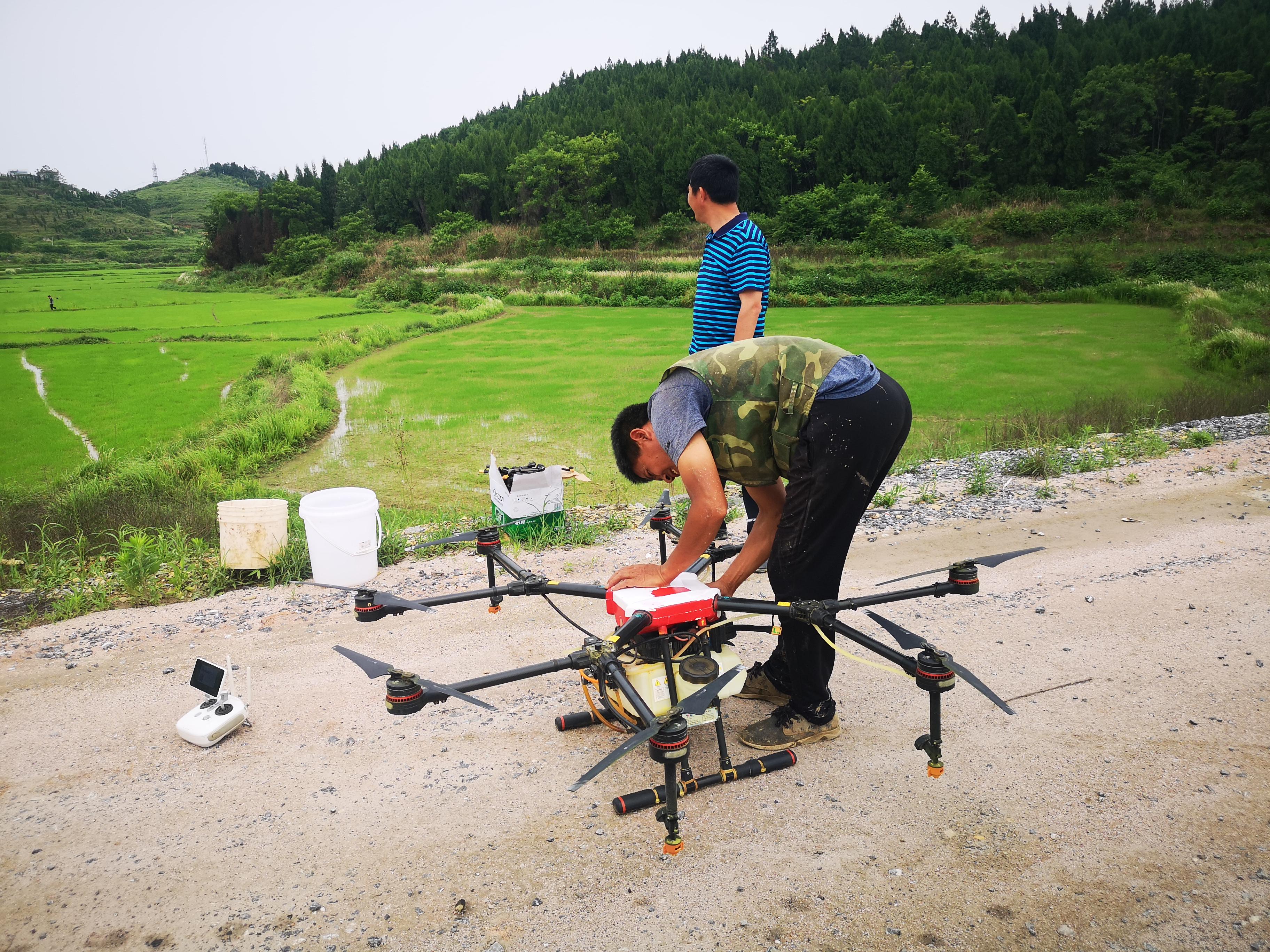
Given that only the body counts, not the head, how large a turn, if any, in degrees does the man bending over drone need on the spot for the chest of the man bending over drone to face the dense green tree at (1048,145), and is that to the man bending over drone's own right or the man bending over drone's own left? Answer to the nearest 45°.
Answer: approximately 90° to the man bending over drone's own right

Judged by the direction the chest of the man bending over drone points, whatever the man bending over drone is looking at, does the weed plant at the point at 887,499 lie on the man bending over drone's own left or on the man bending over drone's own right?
on the man bending over drone's own right

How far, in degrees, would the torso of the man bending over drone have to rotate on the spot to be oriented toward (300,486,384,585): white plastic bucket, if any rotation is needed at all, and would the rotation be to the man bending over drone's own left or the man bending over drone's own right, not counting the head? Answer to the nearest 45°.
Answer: approximately 45° to the man bending over drone's own right

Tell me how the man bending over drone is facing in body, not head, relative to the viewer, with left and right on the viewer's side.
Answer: facing to the left of the viewer

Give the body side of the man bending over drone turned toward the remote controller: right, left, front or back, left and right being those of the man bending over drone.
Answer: front

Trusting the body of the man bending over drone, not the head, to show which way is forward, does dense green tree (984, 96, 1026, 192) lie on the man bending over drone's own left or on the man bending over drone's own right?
on the man bending over drone's own right

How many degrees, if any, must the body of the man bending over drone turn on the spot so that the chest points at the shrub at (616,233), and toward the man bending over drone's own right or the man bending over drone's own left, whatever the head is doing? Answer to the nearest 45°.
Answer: approximately 90° to the man bending over drone's own right

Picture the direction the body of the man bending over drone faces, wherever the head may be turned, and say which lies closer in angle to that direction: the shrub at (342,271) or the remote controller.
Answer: the remote controller

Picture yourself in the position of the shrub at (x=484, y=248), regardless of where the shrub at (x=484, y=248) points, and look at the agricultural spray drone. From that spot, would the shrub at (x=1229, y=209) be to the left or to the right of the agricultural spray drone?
left

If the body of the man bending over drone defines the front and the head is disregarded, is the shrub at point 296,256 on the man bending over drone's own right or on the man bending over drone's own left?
on the man bending over drone's own right
